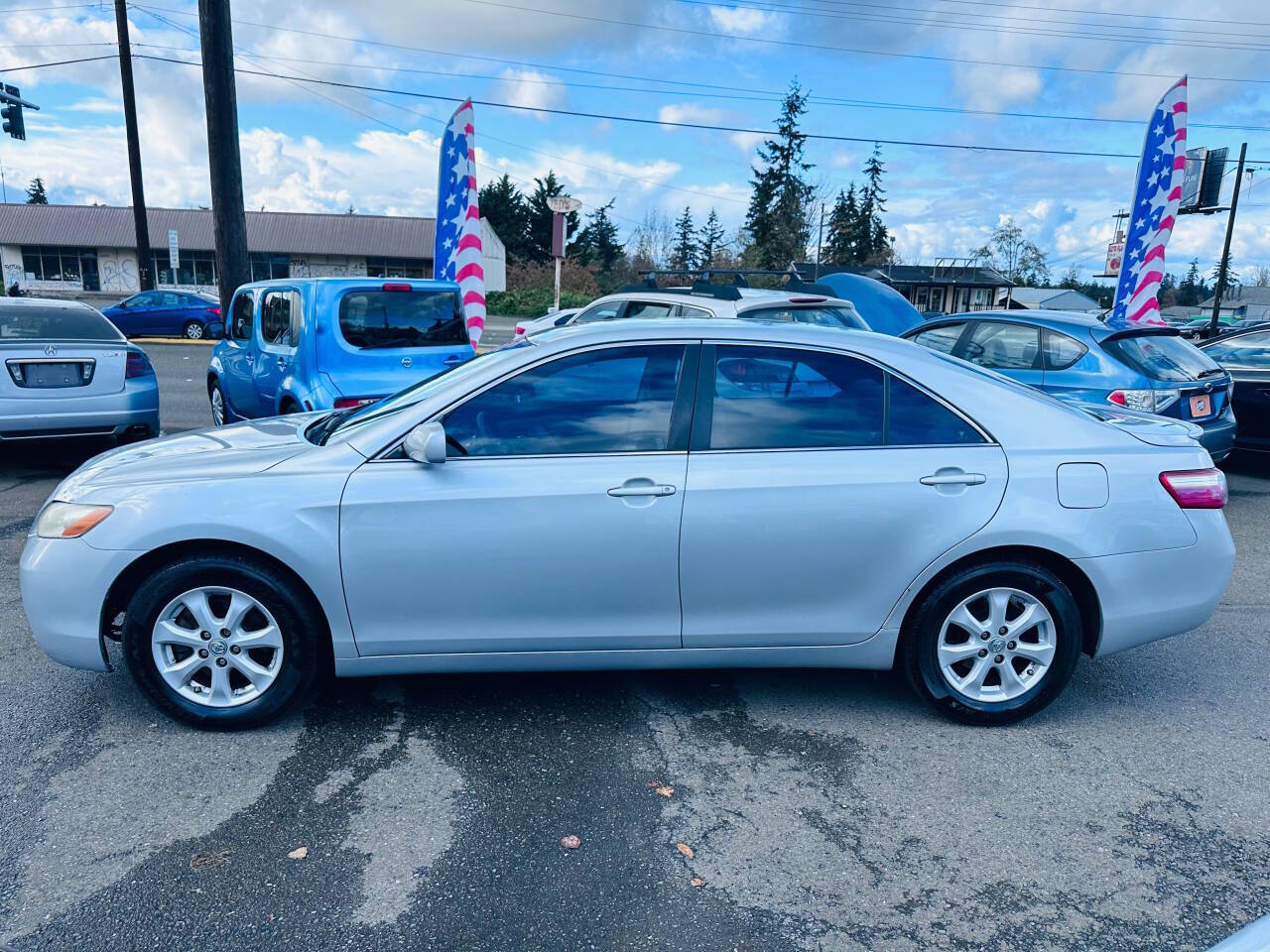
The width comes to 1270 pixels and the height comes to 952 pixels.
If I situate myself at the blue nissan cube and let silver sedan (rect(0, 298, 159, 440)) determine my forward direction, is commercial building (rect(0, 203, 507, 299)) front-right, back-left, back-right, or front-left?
front-right

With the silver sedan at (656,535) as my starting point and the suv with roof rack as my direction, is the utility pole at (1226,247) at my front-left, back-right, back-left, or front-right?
front-right

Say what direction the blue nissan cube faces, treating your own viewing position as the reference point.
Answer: facing away from the viewer and to the left of the viewer

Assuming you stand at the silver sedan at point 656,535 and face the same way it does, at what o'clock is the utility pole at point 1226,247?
The utility pole is roughly at 4 o'clock from the silver sedan.

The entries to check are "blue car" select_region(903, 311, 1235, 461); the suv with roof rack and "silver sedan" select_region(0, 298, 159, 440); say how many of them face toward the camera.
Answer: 0

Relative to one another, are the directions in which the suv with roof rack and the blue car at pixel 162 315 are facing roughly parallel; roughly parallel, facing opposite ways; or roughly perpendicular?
roughly perpendicular

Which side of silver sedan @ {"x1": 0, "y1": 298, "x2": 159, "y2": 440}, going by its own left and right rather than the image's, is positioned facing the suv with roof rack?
right

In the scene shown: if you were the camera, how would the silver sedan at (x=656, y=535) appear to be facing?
facing to the left of the viewer

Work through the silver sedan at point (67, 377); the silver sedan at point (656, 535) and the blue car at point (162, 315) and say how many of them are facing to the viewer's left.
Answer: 2

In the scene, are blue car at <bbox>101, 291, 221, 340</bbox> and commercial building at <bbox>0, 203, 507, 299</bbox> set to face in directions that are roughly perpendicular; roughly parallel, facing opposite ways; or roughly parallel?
roughly perpendicular

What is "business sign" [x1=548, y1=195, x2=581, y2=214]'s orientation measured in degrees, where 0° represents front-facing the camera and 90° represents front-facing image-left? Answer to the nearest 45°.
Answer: approximately 0°

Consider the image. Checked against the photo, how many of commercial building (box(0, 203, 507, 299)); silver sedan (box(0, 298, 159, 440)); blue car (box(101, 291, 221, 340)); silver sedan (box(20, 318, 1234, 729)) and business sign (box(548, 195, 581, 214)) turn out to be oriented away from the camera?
1

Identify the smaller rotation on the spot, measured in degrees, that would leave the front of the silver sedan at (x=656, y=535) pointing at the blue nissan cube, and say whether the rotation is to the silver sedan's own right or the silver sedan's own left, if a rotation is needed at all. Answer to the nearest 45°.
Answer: approximately 45° to the silver sedan's own right

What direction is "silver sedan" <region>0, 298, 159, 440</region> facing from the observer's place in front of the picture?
facing away from the viewer

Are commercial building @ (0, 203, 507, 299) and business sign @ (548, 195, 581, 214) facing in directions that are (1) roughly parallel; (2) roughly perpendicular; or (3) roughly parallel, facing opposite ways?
roughly parallel

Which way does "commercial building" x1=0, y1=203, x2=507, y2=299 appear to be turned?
toward the camera

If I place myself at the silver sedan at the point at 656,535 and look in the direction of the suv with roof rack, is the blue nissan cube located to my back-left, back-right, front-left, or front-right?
front-left

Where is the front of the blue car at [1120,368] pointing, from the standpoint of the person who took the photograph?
facing away from the viewer and to the left of the viewer
